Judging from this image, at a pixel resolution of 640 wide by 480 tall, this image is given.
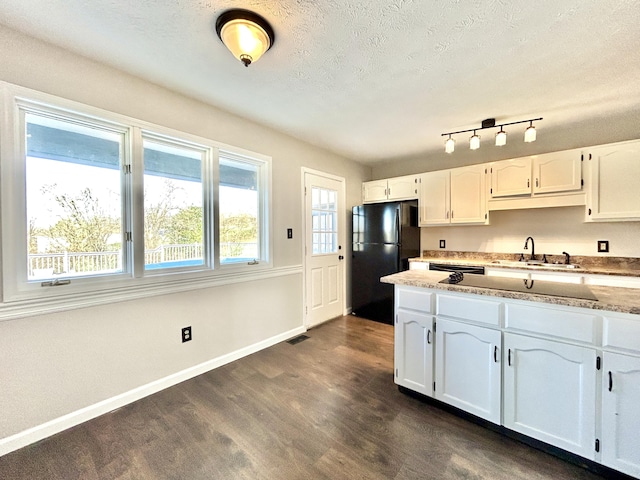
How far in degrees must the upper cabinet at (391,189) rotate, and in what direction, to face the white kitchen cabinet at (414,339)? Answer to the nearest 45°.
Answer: approximately 45° to its left

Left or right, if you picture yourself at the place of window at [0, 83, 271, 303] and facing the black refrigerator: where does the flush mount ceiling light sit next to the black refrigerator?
right

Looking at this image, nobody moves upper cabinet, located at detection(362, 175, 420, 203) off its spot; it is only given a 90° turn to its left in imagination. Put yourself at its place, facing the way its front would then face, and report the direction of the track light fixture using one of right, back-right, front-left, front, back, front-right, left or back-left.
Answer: front

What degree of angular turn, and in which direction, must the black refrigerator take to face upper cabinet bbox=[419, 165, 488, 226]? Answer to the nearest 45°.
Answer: approximately 135° to its left

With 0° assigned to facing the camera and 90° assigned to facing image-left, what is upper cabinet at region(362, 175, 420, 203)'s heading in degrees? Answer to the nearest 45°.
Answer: approximately 45°

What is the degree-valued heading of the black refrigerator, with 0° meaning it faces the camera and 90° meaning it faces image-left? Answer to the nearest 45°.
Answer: approximately 45°

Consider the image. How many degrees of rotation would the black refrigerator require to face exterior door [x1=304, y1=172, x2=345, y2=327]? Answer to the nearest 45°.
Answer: approximately 45° to its right

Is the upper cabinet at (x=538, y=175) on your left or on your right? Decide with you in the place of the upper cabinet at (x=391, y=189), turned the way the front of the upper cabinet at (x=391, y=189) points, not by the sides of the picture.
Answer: on your left

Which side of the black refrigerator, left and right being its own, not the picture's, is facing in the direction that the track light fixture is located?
left
